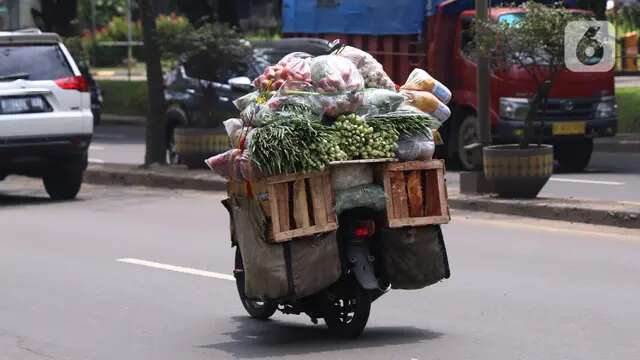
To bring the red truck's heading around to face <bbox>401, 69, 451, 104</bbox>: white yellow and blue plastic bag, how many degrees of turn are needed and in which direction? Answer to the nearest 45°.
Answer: approximately 45° to its right

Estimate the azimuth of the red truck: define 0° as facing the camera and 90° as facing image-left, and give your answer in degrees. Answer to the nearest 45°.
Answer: approximately 315°

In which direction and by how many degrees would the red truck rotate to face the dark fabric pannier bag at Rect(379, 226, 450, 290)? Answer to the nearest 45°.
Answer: approximately 45° to its right

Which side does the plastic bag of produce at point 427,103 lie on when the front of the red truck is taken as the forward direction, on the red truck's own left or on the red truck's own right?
on the red truck's own right

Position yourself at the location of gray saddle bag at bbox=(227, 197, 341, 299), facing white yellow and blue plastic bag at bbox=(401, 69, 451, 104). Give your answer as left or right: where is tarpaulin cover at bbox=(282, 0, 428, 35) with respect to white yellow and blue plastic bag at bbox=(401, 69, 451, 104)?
left

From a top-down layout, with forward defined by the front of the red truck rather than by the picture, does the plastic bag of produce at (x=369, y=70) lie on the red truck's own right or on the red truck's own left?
on the red truck's own right

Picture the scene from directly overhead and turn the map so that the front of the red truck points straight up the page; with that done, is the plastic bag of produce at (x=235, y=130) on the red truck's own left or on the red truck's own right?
on the red truck's own right

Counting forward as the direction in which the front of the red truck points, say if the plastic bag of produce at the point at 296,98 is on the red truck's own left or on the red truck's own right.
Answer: on the red truck's own right

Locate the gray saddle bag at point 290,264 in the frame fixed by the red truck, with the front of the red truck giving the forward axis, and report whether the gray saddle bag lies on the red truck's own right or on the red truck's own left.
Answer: on the red truck's own right
